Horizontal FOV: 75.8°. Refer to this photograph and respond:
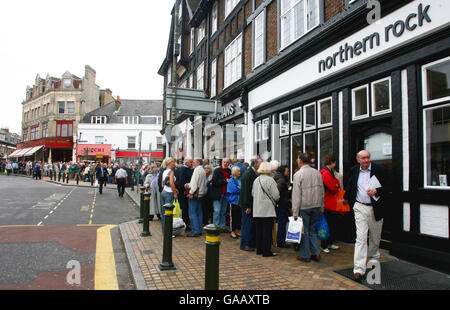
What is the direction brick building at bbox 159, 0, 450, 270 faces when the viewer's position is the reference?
facing the viewer and to the left of the viewer

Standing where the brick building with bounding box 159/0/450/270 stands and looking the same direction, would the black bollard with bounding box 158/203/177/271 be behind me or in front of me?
in front

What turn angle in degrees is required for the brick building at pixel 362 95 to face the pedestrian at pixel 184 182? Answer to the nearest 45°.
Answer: approximately 45° to its right

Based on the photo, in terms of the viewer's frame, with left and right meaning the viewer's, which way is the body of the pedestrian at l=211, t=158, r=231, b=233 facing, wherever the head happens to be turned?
facing the viewer and to the right of the viewer

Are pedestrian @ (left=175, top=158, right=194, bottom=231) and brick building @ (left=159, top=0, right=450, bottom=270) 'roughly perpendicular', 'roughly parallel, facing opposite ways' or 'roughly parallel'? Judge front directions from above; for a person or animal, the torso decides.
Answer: roughly parallel, facing opposite ways

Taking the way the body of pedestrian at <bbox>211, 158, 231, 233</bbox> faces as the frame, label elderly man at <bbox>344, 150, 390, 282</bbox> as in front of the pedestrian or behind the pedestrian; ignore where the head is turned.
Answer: in front

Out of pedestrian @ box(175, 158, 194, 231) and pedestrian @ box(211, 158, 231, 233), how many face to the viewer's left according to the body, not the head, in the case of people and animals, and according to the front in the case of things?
0
